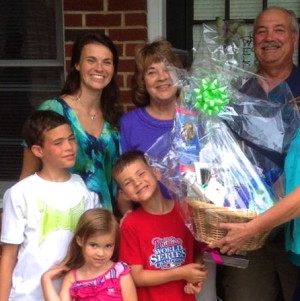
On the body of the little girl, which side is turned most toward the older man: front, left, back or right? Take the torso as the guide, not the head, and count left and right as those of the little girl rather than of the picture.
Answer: left

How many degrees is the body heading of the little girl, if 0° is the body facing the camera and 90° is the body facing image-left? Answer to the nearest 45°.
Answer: approximately 0°

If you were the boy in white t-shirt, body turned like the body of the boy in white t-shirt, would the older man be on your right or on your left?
on your left

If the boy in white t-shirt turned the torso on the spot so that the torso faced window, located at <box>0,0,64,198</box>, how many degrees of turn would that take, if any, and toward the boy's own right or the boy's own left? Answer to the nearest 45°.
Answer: approximately 135° to the boy's own left

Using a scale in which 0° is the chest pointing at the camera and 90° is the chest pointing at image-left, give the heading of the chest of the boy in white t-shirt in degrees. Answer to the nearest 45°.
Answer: approximately 315°

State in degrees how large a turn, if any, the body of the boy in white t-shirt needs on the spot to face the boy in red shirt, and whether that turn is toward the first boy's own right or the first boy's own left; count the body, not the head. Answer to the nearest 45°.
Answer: approximately 45° to the first boy's own left
